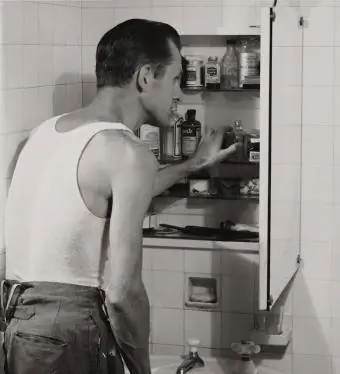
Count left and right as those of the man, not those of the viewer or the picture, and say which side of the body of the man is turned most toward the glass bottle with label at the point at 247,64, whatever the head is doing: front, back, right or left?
front

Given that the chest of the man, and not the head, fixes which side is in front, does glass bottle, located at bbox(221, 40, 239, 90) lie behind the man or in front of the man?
in front

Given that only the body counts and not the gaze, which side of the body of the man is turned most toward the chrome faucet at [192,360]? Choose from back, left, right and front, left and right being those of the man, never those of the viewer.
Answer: front

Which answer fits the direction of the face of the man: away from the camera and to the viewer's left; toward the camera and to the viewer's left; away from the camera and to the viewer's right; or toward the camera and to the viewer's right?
away from the camera and to the viewer's right

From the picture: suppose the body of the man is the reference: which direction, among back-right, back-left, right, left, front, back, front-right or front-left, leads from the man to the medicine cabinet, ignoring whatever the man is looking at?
front

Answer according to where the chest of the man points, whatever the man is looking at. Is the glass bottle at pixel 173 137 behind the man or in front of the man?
in front

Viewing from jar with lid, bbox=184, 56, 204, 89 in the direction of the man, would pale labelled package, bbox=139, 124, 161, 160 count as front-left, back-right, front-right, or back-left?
front-right

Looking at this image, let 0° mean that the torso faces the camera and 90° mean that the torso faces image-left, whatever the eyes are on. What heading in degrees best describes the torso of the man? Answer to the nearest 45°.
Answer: approximately 225°

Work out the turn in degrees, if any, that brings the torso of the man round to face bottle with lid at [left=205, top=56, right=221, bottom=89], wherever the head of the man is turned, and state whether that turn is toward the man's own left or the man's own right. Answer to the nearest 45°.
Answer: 0° — they already face it
